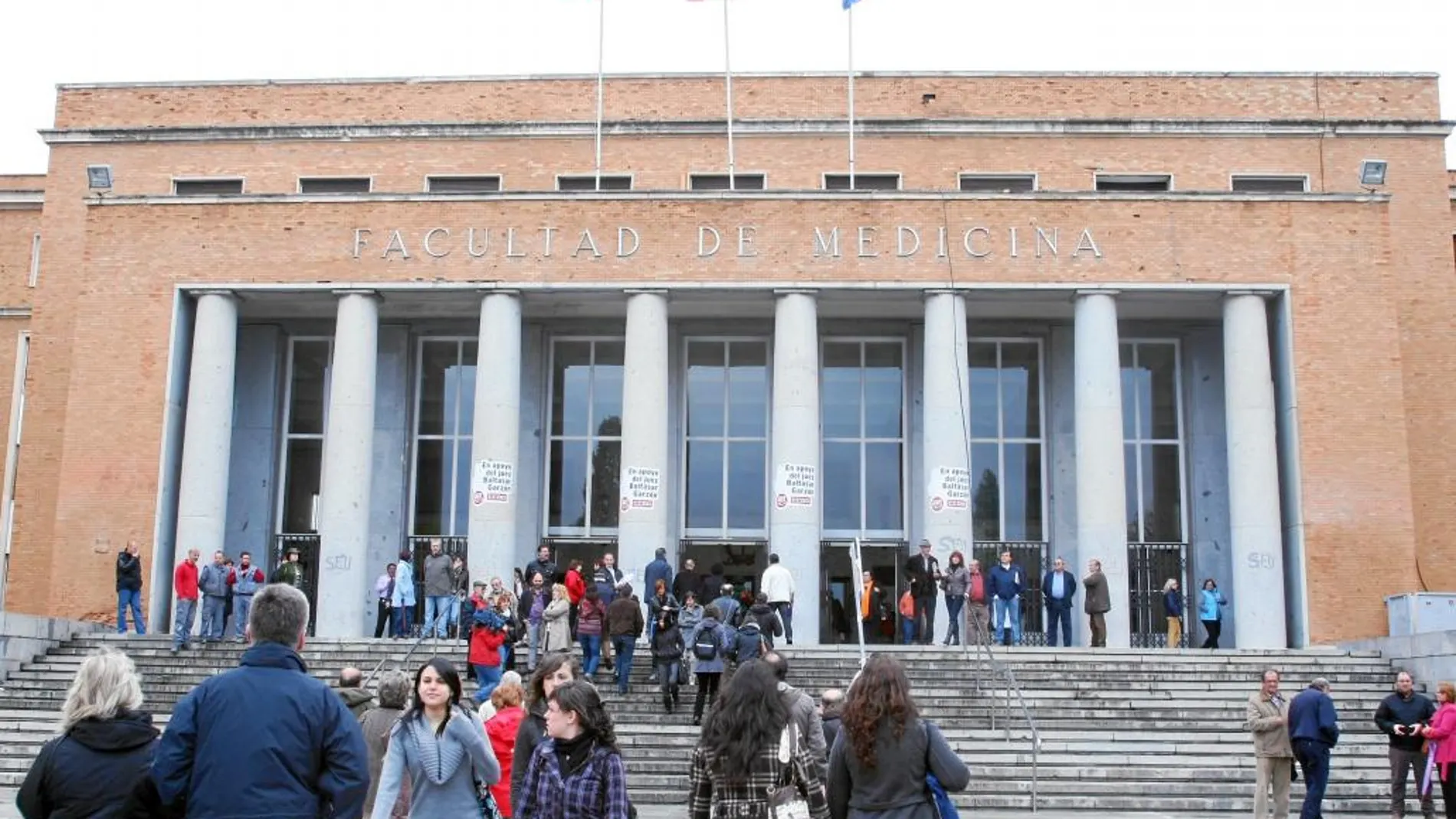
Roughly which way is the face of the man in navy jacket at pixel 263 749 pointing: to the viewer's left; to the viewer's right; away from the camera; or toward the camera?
away from the camera

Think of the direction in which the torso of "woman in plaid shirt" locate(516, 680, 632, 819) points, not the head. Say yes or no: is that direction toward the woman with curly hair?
no

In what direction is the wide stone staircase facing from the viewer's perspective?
toward the camera

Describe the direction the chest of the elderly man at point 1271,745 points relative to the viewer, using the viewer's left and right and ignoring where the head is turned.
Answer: facing the viewer and to the right of the viewer

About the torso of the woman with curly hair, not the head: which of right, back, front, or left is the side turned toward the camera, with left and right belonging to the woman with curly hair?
back

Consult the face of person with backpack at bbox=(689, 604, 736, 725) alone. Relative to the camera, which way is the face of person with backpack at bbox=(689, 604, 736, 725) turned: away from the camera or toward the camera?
away from the camera

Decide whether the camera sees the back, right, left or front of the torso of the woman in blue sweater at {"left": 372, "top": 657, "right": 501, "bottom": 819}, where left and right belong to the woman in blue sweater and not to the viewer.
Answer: front

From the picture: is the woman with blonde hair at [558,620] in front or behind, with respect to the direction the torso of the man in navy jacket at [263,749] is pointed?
in front

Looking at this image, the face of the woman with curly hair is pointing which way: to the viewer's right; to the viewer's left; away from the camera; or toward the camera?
away from the camera

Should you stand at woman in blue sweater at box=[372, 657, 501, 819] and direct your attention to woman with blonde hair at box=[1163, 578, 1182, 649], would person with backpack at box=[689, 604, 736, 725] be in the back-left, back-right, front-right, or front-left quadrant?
front-left

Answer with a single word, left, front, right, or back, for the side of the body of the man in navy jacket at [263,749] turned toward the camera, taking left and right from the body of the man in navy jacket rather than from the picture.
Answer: back

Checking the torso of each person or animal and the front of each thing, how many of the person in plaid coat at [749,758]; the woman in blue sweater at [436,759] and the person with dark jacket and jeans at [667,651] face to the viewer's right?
0

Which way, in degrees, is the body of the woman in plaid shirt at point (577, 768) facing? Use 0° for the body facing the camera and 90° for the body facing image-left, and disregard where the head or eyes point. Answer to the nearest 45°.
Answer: approximately 45°

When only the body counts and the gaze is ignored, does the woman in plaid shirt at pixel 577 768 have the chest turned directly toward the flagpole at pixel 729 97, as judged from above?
no

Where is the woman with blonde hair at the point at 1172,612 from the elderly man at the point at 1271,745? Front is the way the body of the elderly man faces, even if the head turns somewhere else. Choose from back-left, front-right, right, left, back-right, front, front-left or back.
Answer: back-left

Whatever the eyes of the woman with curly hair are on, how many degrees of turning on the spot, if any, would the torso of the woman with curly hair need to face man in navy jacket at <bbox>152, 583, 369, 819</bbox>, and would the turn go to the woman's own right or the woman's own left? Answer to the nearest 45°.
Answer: approximately 135° to the woman's own left

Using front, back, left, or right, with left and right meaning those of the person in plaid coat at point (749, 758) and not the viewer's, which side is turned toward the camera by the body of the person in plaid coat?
back
